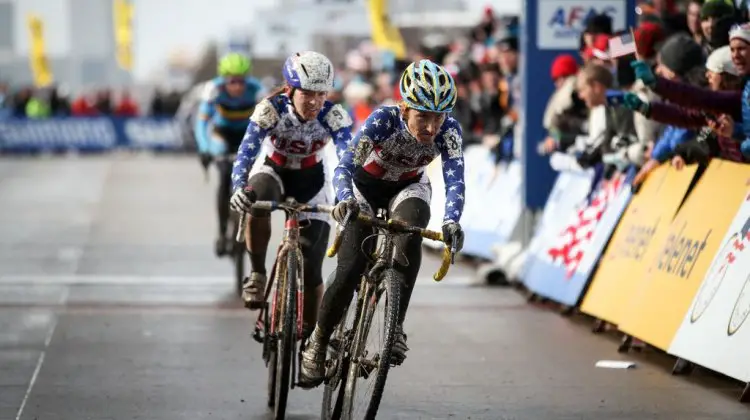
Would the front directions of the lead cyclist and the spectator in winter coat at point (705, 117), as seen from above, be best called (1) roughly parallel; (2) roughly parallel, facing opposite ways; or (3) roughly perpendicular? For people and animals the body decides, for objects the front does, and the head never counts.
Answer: roughly perpendicular

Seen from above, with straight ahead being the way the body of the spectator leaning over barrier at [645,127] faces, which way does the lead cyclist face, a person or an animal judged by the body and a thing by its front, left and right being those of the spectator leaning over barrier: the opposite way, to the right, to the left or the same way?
to the left

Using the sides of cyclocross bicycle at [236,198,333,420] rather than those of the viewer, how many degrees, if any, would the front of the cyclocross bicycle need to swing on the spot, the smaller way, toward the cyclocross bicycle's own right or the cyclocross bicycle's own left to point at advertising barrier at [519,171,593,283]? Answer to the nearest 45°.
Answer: approximately 135° to the cyclocross bicycle's own left

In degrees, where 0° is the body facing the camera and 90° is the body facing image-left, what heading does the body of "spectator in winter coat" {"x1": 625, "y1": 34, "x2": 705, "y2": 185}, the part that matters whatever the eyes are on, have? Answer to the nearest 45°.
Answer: approximately 90°

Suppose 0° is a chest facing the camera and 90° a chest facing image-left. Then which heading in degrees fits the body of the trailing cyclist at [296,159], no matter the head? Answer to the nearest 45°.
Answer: approximately 0°

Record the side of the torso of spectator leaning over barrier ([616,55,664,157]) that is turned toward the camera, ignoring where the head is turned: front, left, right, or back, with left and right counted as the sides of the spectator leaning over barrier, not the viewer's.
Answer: left

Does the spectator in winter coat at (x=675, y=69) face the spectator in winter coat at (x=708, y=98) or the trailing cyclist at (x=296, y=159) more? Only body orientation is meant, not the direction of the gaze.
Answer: the trailing cyclist
